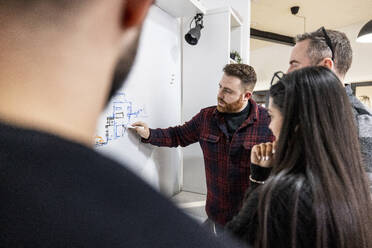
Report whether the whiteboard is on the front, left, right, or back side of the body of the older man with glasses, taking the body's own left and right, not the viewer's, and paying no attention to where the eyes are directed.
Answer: front

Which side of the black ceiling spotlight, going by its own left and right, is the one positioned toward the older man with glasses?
left

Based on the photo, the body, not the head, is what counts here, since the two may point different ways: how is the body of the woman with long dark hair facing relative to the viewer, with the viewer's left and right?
facing away from the viewer and to the left of the viewer

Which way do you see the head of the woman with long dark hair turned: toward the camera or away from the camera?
away from the camera

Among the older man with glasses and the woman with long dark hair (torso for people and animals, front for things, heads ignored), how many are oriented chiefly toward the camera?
0

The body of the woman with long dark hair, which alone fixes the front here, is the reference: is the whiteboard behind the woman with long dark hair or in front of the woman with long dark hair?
in front

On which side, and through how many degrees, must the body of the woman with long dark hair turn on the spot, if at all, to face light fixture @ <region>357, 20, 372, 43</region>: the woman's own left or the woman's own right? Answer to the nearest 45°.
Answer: approximately 45° to the woman's own right

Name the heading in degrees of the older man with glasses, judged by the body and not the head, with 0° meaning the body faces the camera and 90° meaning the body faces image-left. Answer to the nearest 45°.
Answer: approximately 90°
